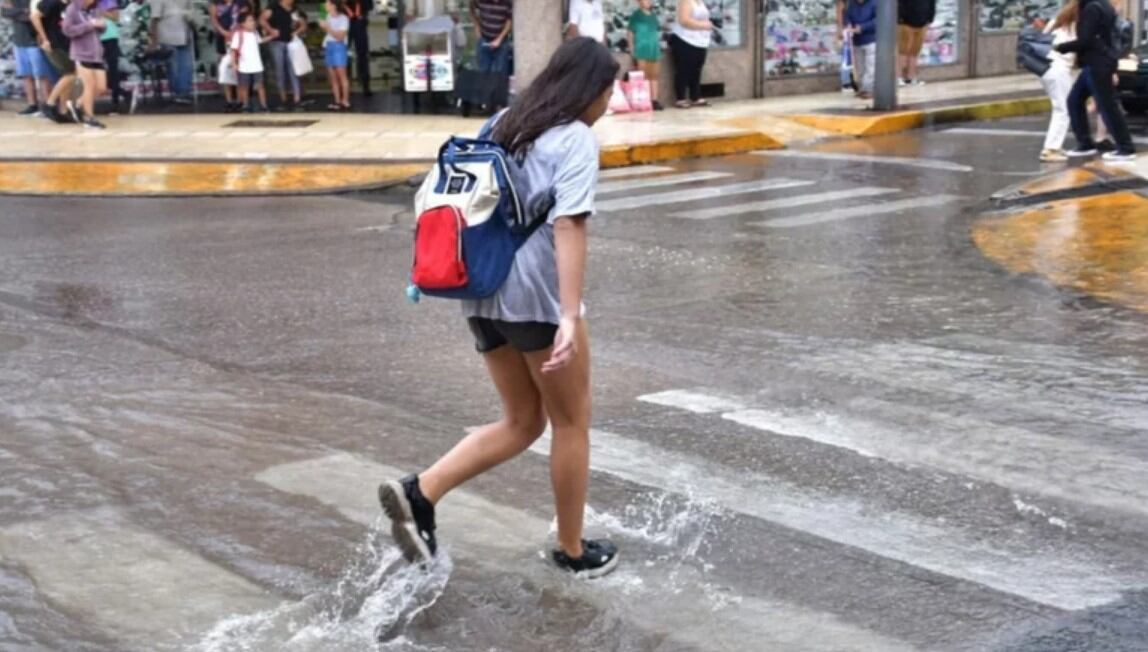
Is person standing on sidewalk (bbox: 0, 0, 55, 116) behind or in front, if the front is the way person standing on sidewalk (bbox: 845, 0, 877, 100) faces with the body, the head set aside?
in front

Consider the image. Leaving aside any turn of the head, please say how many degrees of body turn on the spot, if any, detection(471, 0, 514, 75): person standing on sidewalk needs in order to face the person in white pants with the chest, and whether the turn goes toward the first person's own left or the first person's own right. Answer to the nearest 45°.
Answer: approximately 45° to the first person's own left

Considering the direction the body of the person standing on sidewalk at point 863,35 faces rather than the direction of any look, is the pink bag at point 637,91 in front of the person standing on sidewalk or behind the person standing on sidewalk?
in front

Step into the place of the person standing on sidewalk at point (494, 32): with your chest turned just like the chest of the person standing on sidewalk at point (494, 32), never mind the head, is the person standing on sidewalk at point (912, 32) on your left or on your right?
on your left

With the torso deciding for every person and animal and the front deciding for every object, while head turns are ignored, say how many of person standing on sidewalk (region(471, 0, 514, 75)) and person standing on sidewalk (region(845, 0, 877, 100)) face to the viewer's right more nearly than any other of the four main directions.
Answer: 0

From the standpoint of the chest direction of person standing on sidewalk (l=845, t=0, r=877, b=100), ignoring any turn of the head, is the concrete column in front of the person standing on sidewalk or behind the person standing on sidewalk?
in front

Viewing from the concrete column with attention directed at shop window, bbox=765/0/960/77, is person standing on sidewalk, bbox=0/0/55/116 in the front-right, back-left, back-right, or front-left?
back-left

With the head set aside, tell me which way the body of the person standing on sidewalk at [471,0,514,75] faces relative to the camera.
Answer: toward the camera

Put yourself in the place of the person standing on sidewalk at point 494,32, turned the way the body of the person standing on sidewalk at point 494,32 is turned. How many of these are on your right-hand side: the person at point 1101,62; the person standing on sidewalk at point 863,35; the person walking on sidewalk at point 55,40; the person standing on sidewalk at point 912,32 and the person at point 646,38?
1

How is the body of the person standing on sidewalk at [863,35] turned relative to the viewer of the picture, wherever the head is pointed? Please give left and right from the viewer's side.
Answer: facing the viewer and to the left of the viewer

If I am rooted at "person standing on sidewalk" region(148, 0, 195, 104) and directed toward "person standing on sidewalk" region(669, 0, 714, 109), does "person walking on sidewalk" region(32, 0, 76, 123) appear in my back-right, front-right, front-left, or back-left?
back-right
